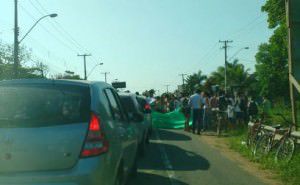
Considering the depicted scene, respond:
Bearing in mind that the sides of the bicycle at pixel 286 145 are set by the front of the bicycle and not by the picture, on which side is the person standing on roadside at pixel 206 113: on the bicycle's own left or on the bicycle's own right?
on the bicycle's own right

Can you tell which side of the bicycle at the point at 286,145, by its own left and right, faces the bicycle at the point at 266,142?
right
